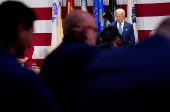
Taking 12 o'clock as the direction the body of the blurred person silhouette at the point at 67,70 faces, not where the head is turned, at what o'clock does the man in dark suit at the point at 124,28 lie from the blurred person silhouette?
The man in dark suit is roughly at 11 o'clock from the blurred person silhouette.

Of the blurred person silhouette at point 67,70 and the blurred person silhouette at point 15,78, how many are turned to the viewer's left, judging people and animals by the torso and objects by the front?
0

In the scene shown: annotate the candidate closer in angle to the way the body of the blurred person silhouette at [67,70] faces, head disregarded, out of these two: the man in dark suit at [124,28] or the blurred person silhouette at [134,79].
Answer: the man in dark suit

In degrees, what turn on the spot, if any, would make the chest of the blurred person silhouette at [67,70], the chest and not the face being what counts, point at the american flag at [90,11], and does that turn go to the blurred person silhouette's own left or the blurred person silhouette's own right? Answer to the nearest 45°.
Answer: approximately 45° to the blurred person silhouette's own left

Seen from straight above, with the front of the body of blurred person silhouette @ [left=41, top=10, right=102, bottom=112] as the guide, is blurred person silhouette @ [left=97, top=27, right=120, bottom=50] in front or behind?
in front

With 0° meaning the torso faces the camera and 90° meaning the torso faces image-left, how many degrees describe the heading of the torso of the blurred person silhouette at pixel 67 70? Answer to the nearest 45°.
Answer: approximately 225°

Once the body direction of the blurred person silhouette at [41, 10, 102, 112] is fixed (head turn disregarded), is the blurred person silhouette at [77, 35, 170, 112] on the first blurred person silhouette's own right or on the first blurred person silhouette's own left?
on the first blurred person silhouette's own right

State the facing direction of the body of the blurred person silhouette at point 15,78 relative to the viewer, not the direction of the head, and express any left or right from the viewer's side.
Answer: facing away from the viewer and to the right of the viewer
